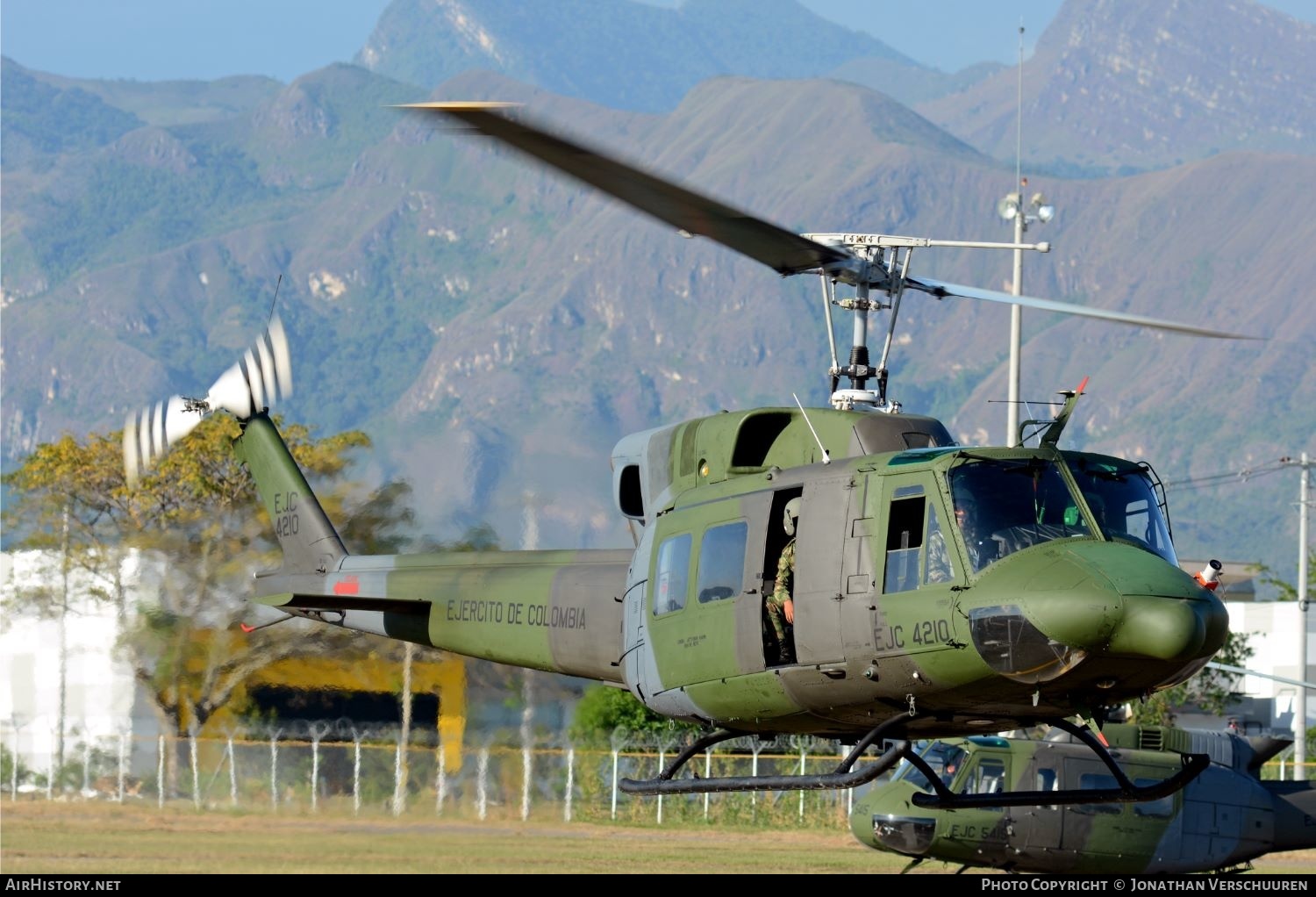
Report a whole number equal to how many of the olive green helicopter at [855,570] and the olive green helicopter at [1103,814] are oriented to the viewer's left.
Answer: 1

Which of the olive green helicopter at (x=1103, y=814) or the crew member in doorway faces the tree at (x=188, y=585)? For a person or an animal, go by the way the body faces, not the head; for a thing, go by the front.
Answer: the olive green helicopter

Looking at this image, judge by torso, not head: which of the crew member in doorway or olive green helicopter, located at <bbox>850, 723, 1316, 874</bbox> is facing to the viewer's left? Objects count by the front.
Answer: the olive green helicopter

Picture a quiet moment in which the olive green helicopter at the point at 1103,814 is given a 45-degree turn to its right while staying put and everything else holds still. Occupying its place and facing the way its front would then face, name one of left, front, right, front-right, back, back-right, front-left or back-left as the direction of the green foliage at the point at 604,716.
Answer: front

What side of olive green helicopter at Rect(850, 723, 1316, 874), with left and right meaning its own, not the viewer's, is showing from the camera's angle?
left

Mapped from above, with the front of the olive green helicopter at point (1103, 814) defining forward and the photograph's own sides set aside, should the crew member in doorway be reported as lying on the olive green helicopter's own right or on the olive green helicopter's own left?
on the olive green helicopter's own left

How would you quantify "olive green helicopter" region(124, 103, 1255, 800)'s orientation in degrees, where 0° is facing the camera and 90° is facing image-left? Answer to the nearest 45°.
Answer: approximately 315°

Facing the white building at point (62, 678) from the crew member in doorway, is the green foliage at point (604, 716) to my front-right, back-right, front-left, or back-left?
front-right

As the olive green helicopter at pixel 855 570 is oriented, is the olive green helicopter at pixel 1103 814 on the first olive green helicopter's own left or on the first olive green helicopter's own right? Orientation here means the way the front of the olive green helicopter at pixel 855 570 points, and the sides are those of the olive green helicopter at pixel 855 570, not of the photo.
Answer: on the first olive green helicopter's own left

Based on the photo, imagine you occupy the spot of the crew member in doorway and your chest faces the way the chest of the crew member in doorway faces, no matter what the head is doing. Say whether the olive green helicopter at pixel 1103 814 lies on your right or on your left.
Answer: on your left

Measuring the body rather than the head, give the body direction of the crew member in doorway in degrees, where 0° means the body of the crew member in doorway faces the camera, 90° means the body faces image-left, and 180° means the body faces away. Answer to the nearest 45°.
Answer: approximately 315°

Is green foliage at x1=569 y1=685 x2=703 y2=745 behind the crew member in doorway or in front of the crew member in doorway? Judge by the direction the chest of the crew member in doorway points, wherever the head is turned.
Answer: behind

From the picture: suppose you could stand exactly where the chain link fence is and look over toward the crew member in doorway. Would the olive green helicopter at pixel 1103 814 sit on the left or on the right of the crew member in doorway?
left

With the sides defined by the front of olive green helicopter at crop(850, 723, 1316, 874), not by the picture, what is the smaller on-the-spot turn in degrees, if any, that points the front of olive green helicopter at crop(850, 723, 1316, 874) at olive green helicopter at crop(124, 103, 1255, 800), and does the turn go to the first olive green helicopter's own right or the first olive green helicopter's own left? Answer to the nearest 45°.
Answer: approximately 90° to the first olive green helicopter's own left

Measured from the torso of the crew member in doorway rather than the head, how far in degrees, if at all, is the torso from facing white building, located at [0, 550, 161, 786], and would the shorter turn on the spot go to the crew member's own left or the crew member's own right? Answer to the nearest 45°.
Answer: approximately 180°
